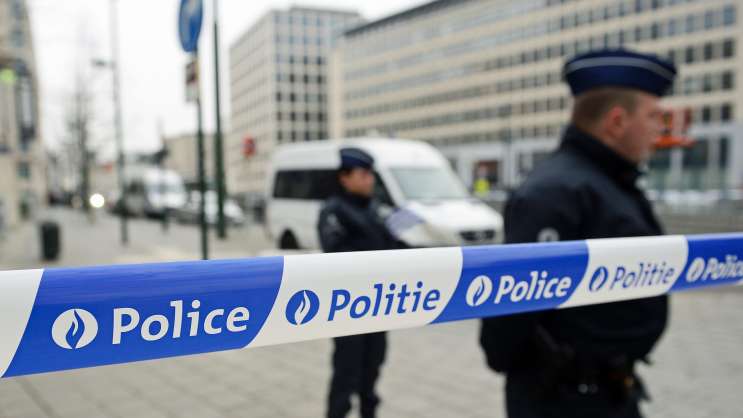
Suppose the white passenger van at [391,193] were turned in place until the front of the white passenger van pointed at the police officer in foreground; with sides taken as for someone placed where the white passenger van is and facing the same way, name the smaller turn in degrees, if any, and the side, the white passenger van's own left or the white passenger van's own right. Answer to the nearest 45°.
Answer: approximately 45° to the white passenger van's own right

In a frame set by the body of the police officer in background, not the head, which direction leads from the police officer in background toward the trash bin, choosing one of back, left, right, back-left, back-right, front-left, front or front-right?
back

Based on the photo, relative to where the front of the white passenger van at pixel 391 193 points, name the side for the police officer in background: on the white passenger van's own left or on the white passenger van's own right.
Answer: on the white passenger van's own right

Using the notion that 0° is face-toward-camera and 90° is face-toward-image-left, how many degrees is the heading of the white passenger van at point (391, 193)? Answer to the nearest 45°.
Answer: approximately 315°

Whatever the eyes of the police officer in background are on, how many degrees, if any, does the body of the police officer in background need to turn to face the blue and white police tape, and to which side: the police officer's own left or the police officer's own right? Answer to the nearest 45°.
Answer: approximately 45° to the police officer's own right

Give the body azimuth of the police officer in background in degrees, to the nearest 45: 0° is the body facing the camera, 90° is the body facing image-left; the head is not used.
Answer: approximately 315°

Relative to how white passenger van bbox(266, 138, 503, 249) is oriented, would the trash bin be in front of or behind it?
behind

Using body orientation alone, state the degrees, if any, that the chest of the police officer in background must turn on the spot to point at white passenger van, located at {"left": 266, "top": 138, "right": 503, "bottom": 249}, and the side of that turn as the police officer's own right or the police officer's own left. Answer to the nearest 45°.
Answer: approximately 135° to the police officer's own left

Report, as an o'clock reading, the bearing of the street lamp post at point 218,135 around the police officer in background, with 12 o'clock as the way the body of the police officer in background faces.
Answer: The street lamp post is roughly at 7 o'clock from the police officer in background.
